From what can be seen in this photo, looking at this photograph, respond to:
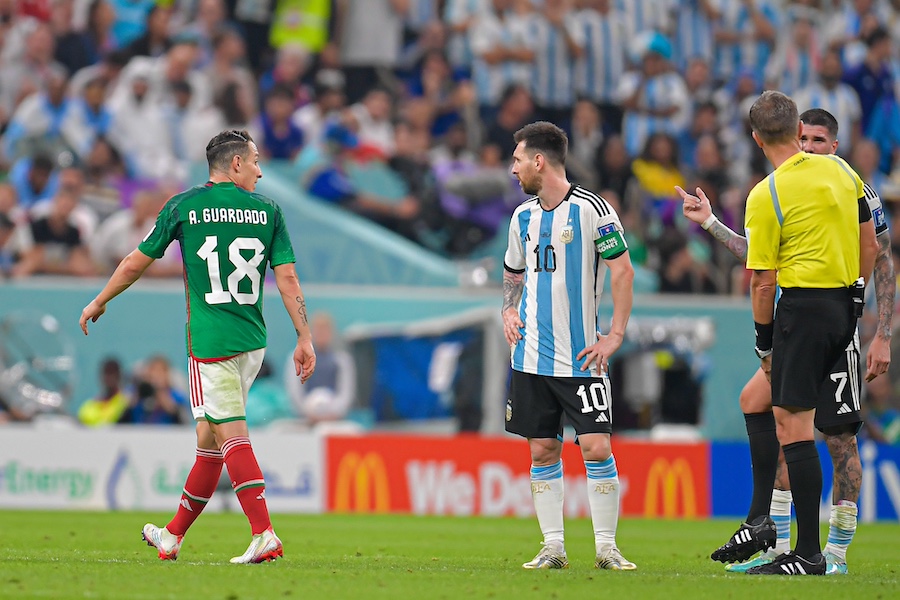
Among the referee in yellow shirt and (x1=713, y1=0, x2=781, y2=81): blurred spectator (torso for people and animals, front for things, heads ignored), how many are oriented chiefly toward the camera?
1

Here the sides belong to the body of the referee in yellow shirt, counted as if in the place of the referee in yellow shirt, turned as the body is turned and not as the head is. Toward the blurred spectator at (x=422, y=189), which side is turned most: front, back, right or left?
front

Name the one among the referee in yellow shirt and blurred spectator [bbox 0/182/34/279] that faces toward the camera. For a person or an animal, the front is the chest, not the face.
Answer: the blurred spectator

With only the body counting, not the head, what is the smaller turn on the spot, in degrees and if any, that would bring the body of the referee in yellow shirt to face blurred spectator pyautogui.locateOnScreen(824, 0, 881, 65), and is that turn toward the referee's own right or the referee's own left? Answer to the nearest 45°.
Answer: approximately 45° to the referee's own right

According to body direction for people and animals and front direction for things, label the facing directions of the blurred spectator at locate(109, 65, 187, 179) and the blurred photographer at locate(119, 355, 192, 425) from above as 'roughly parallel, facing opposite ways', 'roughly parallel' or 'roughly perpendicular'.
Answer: roughly parallel

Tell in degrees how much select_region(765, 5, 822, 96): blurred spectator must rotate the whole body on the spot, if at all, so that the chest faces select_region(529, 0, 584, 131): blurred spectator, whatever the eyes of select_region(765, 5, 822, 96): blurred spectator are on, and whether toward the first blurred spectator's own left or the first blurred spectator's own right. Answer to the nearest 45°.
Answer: approximately 45° to the first blurred spectator's own right

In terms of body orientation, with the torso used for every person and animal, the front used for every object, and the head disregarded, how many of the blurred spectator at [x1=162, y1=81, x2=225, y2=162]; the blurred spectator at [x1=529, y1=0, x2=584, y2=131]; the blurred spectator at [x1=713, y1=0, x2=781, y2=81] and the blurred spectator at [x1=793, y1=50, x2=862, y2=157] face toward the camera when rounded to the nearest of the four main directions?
4

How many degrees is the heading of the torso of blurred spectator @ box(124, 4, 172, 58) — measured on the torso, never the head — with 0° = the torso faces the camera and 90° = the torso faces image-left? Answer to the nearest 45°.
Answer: approximately 0°

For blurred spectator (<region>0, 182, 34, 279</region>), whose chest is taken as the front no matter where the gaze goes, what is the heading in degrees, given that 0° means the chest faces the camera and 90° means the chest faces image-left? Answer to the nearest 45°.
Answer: approximately 0°

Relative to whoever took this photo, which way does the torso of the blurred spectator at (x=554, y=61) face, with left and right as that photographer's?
facing the viewer

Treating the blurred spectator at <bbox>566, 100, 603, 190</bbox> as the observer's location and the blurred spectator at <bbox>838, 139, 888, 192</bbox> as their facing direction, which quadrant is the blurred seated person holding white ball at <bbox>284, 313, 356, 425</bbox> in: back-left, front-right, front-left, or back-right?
back-right

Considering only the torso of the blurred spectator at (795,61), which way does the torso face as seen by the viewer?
toward the camera

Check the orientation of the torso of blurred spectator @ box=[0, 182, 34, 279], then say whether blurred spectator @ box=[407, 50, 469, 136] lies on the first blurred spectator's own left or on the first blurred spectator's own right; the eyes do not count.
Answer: on the first blurred spectator's own left

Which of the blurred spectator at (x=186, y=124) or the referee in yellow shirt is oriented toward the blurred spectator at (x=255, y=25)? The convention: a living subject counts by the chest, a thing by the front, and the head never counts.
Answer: the referee in yellow shirt

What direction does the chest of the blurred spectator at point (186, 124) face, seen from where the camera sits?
toward the camera
